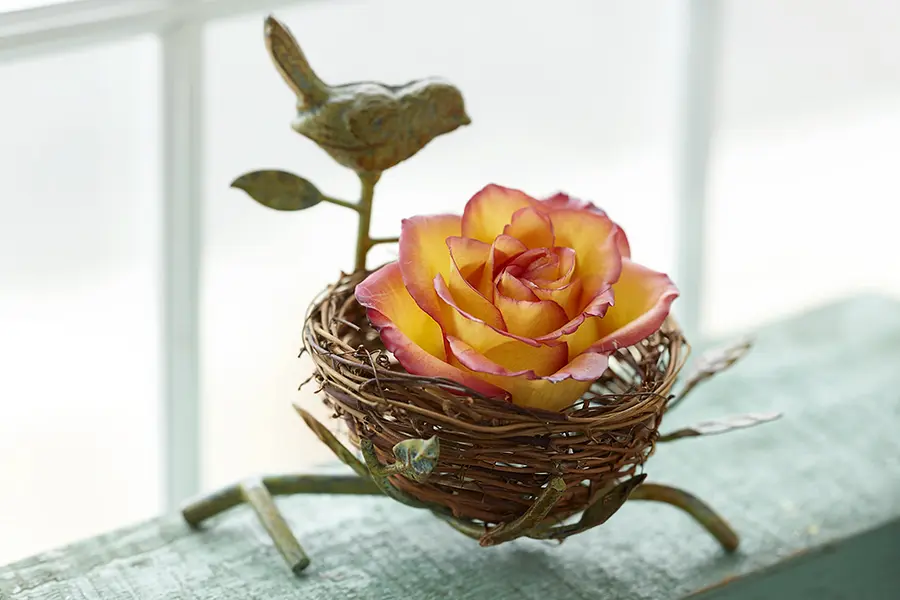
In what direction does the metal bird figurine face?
to the viewer's right
